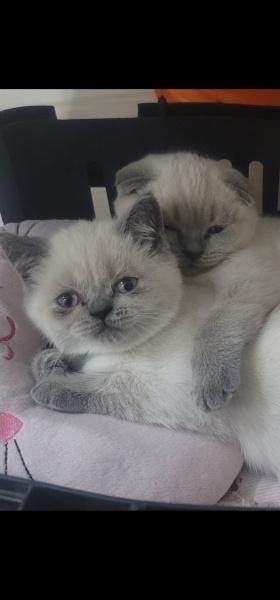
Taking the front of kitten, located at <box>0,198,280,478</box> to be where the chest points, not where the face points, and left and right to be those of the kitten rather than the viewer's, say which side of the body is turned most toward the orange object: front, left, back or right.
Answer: back

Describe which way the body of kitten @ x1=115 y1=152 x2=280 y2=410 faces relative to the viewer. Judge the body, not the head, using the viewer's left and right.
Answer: facing the viewer and to the left of the viewer

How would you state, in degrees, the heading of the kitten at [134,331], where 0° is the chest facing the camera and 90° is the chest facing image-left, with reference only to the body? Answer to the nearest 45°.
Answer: approximately 45°

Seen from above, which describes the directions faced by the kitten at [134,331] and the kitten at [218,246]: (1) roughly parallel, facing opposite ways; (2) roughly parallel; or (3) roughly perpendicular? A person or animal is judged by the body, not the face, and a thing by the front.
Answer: roughly parallel

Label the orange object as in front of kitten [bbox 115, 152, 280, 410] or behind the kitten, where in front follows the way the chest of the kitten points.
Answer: behind
